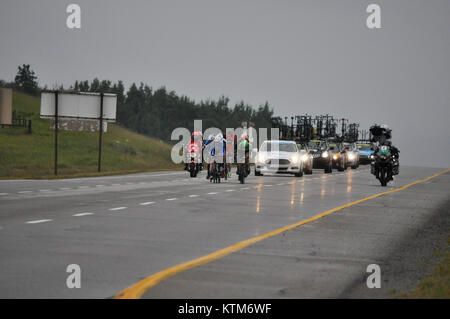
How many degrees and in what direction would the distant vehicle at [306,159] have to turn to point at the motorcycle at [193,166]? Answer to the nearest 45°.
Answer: approximately 45° to its right

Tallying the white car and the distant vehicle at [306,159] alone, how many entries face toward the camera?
2

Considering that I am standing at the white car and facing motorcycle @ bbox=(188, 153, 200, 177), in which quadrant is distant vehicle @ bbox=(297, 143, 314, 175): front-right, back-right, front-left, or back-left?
back-right

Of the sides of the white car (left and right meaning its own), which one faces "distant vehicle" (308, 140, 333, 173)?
back

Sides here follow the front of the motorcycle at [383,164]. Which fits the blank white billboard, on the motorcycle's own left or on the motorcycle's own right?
on the motorcycle's own right

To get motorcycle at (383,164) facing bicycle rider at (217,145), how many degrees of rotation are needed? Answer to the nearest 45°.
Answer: approximately 90° to its right

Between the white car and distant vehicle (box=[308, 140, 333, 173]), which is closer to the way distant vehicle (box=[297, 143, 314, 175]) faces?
the white car

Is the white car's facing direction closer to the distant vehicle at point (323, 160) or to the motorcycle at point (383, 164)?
the motorcycle

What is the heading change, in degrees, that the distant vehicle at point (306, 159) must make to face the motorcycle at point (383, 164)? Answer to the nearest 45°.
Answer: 0° — it already faces it

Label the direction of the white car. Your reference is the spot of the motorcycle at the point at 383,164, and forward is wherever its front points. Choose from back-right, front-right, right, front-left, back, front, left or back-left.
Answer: back-right

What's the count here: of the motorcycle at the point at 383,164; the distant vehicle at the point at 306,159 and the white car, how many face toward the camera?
3

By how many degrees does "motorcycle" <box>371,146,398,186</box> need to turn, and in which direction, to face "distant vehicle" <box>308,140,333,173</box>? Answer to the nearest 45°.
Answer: approximately 180°

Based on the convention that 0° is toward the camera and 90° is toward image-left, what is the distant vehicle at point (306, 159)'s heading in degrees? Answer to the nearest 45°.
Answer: approximately 0°

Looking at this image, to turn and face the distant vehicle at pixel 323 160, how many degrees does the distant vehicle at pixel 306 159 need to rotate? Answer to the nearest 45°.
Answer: approximately 180°
